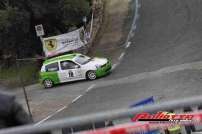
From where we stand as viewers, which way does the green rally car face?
facing the viewer and to the right of the viewer

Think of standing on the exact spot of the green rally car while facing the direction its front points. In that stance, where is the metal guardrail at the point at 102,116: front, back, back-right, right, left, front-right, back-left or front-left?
front-right
